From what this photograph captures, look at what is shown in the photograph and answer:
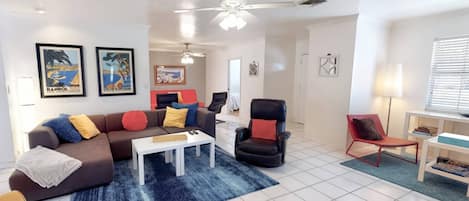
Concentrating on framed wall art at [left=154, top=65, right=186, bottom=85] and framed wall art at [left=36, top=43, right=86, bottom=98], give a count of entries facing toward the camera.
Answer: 2

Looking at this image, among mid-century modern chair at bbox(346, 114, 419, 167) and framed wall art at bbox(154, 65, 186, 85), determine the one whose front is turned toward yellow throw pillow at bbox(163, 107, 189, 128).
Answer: the framed wall art

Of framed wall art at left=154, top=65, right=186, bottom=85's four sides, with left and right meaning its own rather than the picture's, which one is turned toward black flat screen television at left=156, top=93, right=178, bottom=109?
front

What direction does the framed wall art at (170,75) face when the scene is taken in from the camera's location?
facing the viewer

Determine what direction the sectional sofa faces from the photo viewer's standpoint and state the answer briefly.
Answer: facing the viewer and to the right of the viewer

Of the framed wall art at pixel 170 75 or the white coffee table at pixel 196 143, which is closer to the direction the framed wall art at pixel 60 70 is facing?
the white coffee table

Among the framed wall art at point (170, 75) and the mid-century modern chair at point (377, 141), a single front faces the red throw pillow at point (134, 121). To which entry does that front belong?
the framed wall art

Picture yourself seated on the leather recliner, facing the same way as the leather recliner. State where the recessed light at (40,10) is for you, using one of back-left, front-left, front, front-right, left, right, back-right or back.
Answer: front-right

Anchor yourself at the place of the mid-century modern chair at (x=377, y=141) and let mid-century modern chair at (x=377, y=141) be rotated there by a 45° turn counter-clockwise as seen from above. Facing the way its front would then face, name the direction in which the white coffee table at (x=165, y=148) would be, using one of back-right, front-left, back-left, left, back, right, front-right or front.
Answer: back-right

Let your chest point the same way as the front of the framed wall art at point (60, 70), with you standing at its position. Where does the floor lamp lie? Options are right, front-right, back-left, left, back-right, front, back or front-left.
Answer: front-left

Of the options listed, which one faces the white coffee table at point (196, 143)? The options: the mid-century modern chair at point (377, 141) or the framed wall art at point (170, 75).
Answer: the framed wall art

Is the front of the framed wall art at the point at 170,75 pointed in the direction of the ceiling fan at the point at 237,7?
yes

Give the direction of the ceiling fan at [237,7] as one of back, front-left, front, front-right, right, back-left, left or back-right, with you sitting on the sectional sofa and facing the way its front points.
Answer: front

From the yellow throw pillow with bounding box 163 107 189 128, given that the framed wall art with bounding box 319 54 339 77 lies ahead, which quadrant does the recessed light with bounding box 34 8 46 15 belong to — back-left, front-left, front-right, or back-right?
back-right

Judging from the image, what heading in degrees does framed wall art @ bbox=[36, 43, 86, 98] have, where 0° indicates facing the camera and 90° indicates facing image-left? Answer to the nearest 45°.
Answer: approximately 0°
